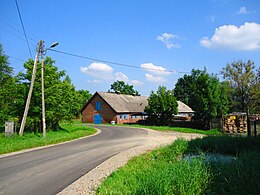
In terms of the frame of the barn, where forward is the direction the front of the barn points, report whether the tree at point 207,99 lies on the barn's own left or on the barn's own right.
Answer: on the barn's own left

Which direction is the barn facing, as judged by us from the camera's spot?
facing the viewer and to the left of the viewer

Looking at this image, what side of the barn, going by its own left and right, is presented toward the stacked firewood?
left

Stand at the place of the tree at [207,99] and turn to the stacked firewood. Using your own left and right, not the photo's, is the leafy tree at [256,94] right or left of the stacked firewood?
left

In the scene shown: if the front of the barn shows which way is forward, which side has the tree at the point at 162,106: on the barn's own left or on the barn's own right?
on the barn's own left

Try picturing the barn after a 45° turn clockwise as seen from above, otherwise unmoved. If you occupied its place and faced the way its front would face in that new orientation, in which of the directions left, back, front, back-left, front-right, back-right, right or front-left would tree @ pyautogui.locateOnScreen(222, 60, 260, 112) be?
back-left

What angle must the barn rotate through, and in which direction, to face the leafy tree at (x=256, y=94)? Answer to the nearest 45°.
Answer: approximately 90° to its left
